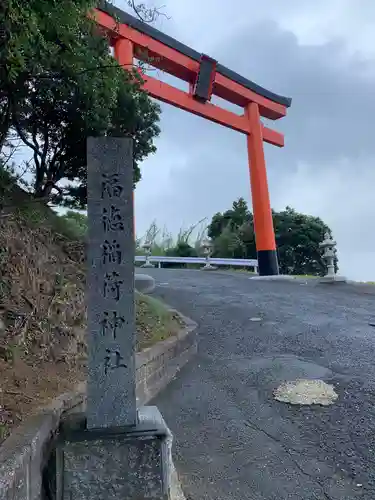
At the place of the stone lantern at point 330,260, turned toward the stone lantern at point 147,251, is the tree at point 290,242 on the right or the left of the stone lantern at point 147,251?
right

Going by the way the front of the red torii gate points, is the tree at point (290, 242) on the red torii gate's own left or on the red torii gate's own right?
on the red torii gate's own left

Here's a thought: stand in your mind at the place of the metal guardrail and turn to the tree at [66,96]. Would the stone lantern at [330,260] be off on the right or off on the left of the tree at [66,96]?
left

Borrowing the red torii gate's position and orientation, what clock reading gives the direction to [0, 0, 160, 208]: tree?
The tree is roughly at 2 o'clock from the red torii gate.

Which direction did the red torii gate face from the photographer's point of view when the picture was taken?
facing the viewer and to the right of the viewer

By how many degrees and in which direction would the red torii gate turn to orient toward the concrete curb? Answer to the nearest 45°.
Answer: approximately 45° to its right
